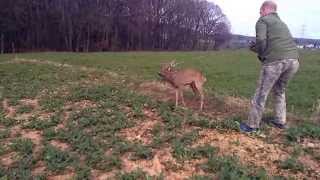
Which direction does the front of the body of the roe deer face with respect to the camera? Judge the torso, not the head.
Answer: to the viewer's left

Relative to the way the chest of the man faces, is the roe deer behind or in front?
in front

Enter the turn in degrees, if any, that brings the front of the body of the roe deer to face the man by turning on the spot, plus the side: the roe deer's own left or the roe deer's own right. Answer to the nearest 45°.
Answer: approximately 135° to the roe deer's own left

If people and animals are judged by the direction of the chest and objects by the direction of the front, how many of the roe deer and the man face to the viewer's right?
0

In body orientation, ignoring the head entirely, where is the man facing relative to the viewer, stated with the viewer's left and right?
facing away from the viewer and to the left of the viewer
